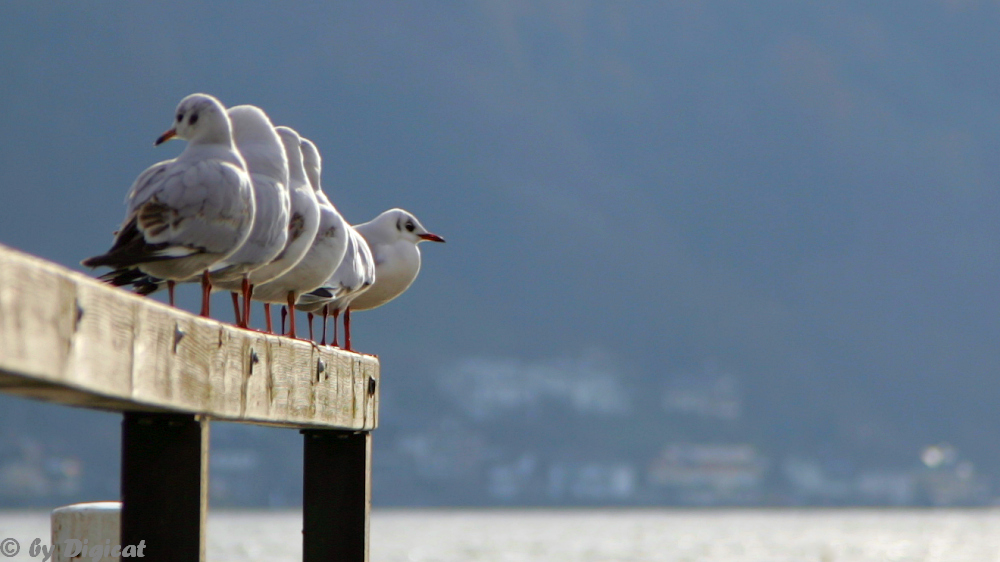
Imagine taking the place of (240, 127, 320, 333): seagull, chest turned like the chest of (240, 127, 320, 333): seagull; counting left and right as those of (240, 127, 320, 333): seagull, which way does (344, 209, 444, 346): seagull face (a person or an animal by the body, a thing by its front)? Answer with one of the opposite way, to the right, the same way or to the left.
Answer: the same way

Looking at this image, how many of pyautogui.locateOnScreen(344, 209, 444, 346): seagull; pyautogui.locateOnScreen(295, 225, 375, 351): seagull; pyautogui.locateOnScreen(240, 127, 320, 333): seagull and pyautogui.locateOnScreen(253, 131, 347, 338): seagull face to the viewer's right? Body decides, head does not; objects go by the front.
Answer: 4

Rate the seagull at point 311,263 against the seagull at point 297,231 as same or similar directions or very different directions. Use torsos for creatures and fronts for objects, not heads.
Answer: same or similar directions

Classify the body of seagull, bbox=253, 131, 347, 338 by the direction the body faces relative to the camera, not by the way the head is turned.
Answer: to the viewer's right

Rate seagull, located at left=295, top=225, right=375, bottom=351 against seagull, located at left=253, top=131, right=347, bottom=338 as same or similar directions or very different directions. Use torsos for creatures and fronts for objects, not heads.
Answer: same or similar directions

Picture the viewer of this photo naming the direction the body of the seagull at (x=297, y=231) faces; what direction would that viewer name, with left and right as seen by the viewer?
facing to the right of the viewer

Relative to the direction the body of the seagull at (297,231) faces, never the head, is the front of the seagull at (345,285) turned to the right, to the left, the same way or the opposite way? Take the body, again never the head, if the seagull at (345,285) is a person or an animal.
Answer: the same way

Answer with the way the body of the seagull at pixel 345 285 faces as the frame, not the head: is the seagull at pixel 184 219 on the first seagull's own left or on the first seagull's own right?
on the first seagull's own right

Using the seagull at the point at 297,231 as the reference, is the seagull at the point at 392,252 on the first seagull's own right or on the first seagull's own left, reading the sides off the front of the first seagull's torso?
on the first seagull's own left

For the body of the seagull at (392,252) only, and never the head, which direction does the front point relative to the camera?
to the viewer's right

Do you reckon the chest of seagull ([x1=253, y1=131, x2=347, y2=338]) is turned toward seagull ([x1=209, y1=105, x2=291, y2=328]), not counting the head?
no

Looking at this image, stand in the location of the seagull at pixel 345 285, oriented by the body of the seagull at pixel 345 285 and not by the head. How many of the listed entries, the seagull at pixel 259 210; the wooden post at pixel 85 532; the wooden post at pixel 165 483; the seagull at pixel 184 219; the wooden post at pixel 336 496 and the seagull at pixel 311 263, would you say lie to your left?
0

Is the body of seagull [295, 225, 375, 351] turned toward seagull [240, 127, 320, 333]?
no

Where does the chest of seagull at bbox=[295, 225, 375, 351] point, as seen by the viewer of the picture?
to the viewer's right
